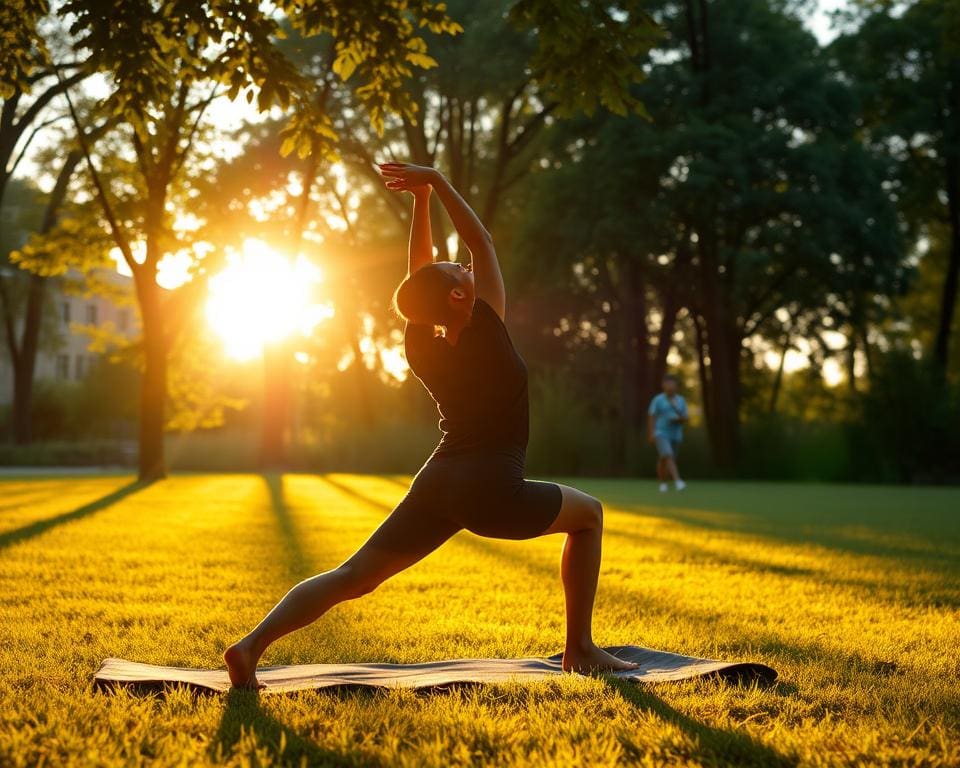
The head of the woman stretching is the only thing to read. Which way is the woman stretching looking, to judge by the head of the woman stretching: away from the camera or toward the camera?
away from the camera

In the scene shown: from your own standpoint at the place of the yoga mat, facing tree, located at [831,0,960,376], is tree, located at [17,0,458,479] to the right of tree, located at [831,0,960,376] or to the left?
left

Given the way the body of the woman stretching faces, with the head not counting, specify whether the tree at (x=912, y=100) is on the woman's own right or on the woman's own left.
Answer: on the woman's own left

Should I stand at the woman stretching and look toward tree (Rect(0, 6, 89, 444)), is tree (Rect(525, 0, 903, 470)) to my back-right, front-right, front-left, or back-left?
front-right

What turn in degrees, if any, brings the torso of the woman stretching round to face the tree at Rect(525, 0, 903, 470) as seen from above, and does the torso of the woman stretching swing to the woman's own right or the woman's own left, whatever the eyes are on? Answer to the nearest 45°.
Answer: approximately 90° to the woman's own left

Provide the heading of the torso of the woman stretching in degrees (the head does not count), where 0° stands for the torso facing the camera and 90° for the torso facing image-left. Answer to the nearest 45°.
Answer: approximately 270°

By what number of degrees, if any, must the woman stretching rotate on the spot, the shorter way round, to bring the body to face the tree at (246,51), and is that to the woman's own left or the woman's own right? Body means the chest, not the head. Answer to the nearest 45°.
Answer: approximately 90° to the woman's own left

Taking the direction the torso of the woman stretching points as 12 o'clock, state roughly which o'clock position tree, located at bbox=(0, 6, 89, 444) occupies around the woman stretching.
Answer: The tree is roughly at 8 o'clock from the woman stretching.
